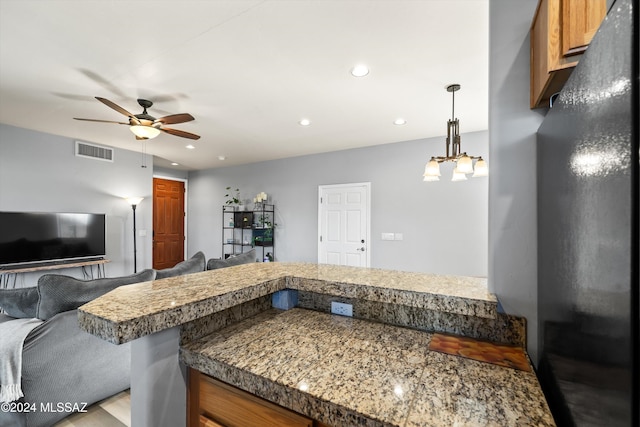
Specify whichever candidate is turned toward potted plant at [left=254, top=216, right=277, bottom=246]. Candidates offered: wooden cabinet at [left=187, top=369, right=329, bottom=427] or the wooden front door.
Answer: the wooden front door

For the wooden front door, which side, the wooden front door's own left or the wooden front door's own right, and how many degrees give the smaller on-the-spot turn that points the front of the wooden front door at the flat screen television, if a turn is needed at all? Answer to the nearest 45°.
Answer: approximately 90° to the wooden front door's own right

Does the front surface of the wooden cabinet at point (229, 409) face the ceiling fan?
no

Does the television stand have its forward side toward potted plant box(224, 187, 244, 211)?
no

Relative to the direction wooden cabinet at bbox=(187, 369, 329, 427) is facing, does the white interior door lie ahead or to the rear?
to the rear

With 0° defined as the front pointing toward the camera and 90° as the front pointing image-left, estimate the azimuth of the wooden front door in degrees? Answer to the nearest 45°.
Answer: approximately 315°

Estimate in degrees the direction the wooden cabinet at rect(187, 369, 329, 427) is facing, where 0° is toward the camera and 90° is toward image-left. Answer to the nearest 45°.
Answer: approximately 45°

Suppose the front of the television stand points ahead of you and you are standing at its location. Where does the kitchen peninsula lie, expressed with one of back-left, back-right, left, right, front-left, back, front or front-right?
front-right

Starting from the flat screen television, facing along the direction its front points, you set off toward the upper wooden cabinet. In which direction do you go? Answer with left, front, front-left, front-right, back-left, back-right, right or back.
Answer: front-right

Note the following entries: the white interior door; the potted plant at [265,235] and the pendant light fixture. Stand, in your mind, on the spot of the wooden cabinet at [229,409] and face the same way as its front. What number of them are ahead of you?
0

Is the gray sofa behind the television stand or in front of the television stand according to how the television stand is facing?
in front

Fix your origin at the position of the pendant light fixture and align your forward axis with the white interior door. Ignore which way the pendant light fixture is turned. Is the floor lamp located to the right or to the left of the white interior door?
left

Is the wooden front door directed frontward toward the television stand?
no

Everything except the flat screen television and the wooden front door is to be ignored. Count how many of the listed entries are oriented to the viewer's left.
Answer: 0

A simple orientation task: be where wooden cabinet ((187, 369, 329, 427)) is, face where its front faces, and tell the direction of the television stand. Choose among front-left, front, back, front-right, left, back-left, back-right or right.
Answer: right

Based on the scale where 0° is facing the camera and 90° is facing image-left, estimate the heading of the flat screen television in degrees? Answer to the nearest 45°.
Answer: approximately 315°
